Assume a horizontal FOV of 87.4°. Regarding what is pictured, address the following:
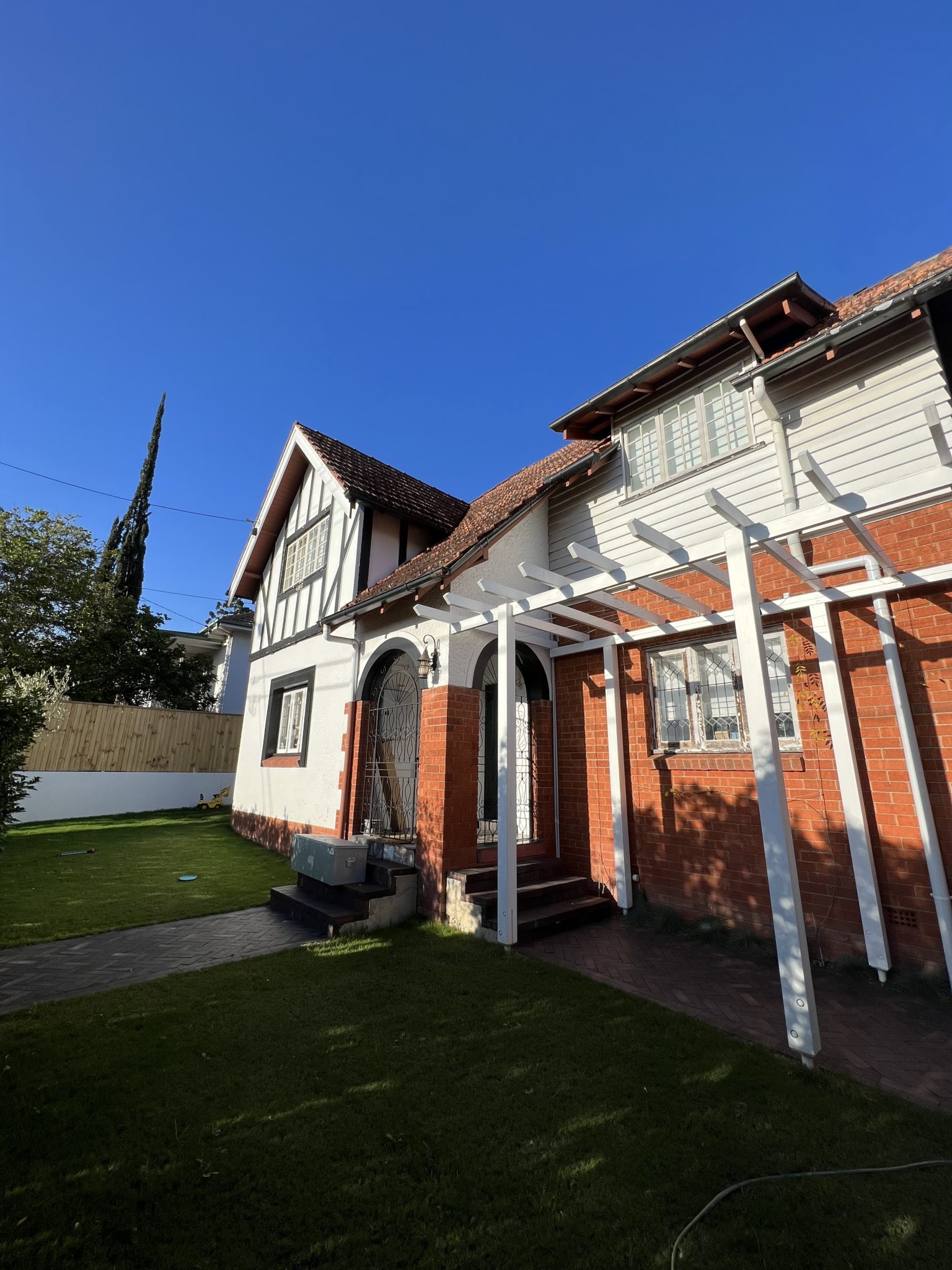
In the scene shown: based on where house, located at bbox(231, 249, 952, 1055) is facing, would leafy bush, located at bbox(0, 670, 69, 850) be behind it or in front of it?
in front

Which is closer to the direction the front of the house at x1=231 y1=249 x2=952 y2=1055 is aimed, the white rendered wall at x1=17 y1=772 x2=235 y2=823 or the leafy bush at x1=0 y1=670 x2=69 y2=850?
the leafy bush

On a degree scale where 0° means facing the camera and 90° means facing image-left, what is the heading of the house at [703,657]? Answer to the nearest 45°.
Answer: approximately 45°

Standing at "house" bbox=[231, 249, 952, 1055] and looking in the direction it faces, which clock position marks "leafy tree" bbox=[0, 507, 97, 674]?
The leafy tree is roughly at 2 o'clock from the house.

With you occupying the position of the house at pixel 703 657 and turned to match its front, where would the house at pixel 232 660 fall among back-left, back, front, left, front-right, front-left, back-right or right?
right
